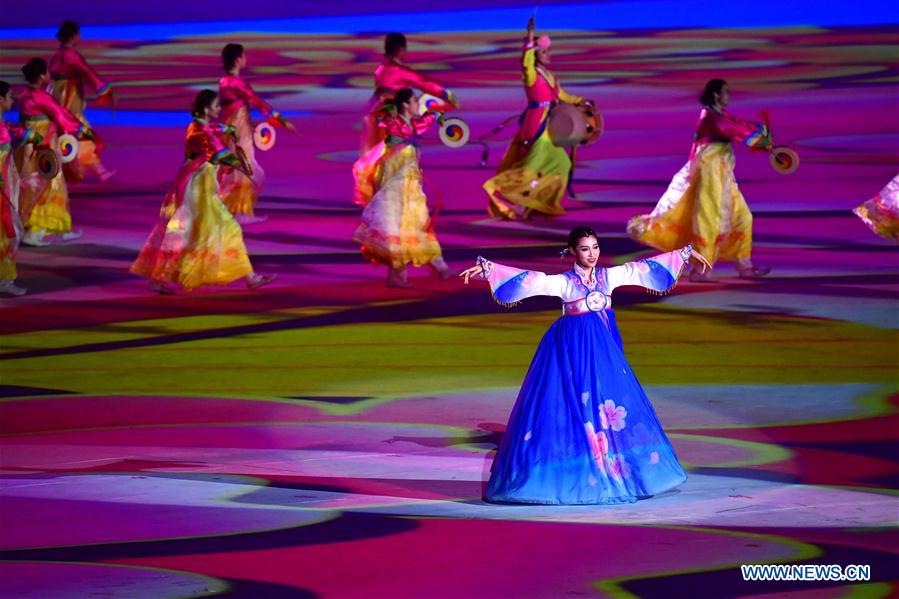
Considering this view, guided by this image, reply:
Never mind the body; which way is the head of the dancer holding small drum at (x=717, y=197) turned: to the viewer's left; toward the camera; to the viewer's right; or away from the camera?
to the viewer's right

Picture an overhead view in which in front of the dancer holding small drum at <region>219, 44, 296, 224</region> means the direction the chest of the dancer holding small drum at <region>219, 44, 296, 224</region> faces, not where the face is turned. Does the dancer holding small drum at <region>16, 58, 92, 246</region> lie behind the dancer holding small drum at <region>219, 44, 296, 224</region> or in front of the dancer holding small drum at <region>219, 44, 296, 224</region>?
behind

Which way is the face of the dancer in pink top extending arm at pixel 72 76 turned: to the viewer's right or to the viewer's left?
to the viewer's right

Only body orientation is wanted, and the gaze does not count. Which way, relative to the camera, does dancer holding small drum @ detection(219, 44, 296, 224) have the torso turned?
to the viewer's right

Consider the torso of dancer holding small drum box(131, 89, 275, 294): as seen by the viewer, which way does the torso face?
to the viewer's right

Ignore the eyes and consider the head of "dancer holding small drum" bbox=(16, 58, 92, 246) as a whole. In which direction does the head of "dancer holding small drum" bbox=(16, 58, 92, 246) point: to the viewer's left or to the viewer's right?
to the viewer's right

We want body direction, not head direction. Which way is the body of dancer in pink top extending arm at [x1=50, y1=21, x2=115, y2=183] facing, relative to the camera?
to the viewer's right

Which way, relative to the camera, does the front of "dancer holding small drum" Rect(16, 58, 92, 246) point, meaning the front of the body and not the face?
to the viewer's right

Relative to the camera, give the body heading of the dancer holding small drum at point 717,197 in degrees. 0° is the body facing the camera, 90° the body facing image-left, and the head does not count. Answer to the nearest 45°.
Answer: approximately 270°

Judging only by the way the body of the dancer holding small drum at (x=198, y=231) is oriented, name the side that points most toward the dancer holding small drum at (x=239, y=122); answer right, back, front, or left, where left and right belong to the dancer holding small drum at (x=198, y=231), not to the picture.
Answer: left

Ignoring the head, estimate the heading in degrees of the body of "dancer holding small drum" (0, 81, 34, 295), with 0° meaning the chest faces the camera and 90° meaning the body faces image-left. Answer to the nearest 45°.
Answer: approximately 270°
